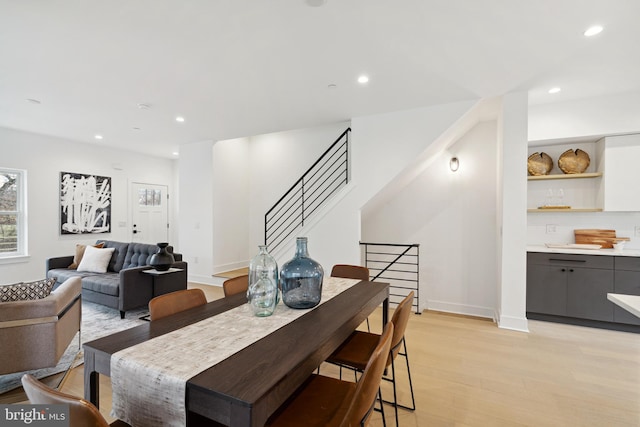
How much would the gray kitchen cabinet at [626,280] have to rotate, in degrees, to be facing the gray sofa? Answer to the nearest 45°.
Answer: approximately 45° to its right

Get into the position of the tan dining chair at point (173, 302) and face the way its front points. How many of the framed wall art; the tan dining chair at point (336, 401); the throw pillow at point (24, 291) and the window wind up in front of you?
1

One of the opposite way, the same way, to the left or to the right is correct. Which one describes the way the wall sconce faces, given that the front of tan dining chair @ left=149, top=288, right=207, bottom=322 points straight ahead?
to the right

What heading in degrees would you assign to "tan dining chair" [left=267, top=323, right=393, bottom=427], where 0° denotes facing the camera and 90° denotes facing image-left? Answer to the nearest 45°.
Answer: approximately 90°

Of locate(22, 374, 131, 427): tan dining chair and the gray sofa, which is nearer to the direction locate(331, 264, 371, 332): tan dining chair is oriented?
the tan dining chair

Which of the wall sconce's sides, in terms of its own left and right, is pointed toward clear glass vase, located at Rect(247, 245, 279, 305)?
front

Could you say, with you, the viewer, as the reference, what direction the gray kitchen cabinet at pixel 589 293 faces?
facing the viewer

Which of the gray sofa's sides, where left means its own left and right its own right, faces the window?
right

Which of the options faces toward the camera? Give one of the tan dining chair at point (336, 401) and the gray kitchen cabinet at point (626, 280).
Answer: the gray kitchen cabinet
